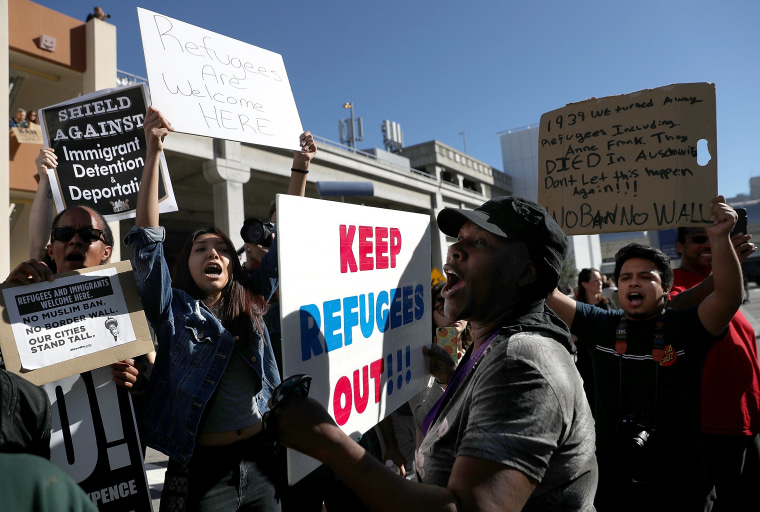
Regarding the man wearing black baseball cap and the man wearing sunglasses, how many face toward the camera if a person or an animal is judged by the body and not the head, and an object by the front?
1

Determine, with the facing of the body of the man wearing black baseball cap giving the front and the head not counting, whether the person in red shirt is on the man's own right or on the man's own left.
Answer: on the man's own right

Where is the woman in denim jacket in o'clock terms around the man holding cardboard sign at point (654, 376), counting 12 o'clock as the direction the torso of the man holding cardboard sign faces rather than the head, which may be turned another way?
The woman in denim jacket is roughly at 2 o'clock from the man holding cardboard sign.

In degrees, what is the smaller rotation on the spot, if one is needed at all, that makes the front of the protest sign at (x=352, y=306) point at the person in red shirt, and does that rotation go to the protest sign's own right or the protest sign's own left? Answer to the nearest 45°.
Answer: approximately 45° to the protest sign's own left

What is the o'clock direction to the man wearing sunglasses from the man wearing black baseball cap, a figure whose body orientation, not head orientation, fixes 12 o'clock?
The man wearing sunglasses is roughly at 1 o'clock from the man wearing black baseball cap.

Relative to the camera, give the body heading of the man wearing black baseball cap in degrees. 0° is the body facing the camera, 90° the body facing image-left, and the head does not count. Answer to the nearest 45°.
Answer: approximately 90°

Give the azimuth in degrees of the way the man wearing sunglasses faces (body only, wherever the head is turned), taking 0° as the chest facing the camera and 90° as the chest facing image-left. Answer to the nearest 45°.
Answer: approximately 0°

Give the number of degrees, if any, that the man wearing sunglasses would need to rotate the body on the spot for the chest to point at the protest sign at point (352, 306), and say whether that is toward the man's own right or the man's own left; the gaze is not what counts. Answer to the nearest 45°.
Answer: approximately 45° to the man's own left

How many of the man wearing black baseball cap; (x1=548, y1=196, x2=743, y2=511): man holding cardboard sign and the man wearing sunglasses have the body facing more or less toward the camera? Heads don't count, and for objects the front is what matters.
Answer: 2
